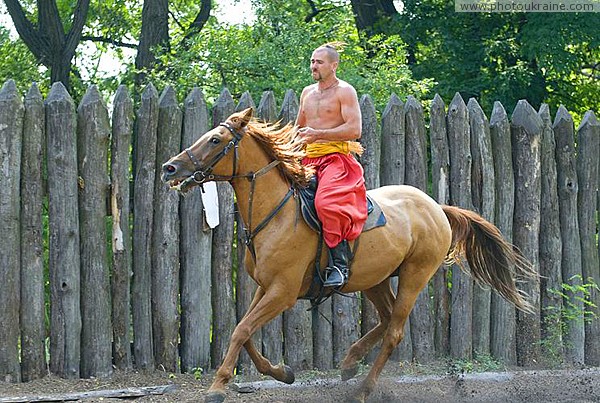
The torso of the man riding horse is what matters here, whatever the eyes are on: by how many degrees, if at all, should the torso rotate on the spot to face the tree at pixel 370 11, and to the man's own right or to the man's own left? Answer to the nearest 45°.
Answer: approximately 135° to the man's own right

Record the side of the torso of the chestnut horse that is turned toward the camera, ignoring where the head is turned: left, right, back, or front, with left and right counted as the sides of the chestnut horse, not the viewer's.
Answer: left

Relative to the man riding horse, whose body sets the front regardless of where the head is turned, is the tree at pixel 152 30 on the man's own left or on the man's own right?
on the man's own right

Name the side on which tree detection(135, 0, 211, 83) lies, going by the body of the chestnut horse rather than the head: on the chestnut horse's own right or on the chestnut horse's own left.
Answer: on the chestnut horse's own right

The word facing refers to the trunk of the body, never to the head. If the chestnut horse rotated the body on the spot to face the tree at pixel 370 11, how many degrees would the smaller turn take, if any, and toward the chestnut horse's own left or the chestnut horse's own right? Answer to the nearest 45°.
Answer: approximately 90° to the chestnut horse's own right
